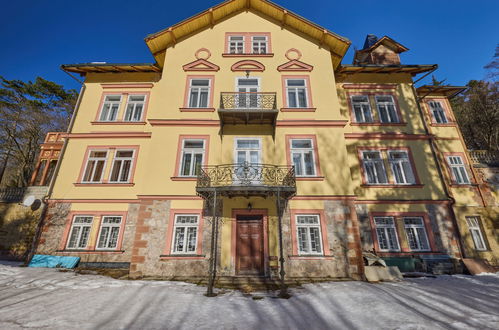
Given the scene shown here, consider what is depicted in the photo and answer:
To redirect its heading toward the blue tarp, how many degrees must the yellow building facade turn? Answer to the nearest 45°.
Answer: approximately 90° to its right

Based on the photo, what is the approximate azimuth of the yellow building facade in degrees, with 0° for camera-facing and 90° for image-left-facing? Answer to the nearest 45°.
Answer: approximately 0°
